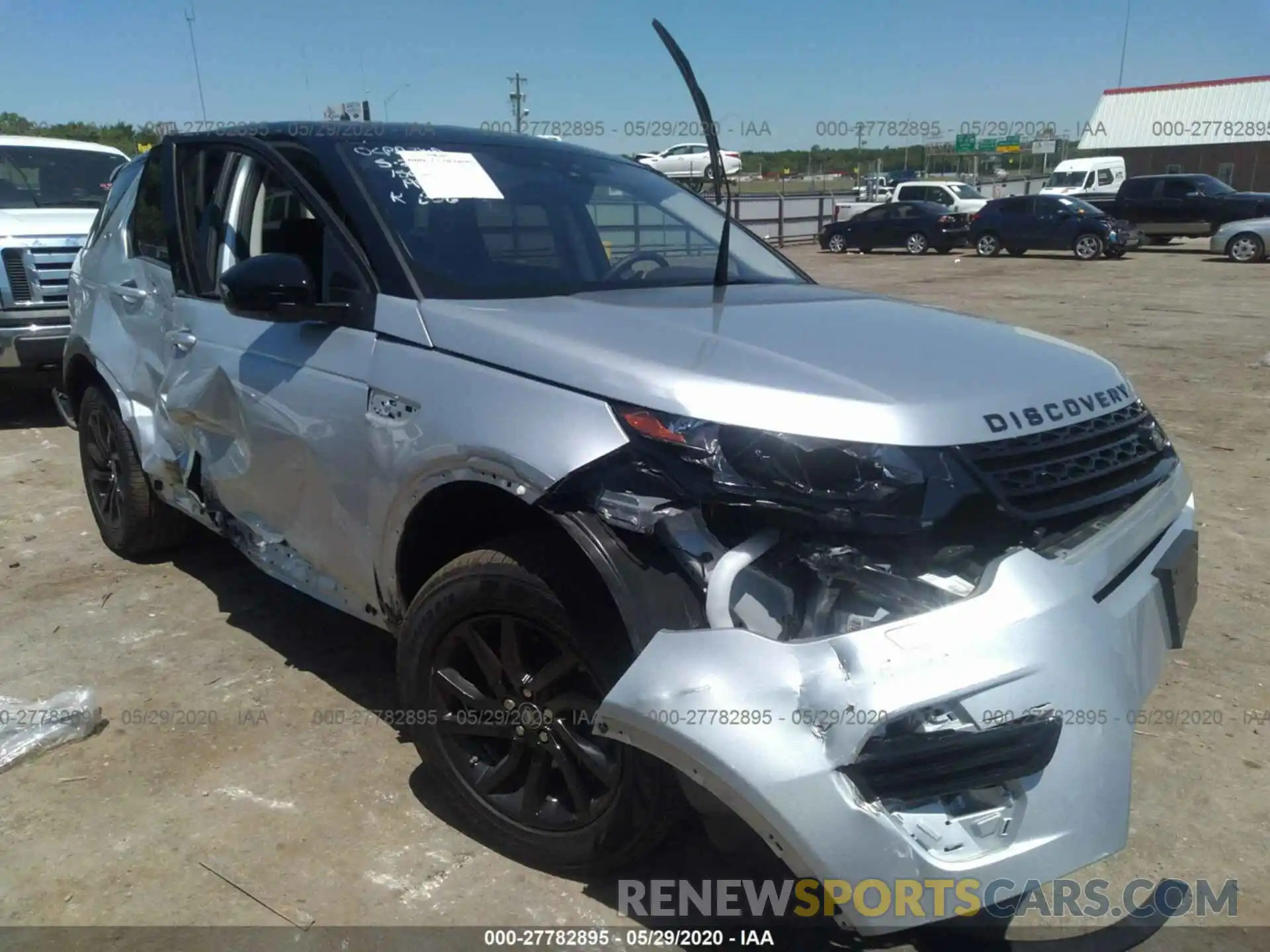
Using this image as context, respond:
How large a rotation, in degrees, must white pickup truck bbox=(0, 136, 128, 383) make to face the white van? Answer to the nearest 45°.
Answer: approximately 135° to its left

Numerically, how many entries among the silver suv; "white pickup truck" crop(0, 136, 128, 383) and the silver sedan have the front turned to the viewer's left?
1

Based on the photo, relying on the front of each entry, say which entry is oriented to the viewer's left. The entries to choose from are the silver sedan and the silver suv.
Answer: the silver sedan

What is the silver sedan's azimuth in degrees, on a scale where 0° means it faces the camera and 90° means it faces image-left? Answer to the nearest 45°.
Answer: approximately 90°

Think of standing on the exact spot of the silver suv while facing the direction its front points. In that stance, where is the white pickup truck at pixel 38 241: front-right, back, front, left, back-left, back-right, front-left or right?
back

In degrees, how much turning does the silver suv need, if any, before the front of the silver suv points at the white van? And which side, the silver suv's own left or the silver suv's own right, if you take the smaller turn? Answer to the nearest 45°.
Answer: approximately 90° to the silver suv's own left

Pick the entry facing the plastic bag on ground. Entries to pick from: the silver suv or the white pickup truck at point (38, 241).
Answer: the white pickup truck

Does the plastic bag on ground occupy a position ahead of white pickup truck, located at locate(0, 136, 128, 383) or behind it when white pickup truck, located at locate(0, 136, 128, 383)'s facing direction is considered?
ahead

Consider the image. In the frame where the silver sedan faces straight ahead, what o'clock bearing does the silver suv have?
The silver suv is roughly at 9 o'clock from the silver sedan.

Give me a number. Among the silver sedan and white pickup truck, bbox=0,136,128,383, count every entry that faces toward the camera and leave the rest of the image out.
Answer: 1

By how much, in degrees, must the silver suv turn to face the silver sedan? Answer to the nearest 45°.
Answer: approximately 90° to its left
